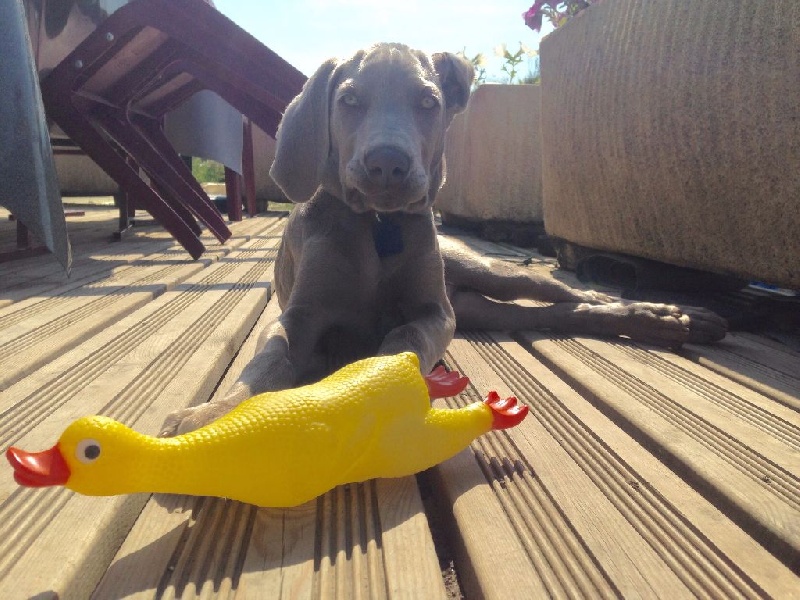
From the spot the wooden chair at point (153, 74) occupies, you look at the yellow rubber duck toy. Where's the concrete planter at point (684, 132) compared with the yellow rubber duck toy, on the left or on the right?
left

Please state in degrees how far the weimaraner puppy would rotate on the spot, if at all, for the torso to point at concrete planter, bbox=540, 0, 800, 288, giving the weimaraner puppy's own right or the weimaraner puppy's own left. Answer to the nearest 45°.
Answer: approximately 135° to the weimaraner puppy's own left

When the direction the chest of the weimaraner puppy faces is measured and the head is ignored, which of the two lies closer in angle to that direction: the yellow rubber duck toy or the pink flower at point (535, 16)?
the yellow rubber duck toy

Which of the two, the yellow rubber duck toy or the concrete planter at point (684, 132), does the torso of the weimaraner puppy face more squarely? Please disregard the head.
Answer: the yellow rubber duck toy

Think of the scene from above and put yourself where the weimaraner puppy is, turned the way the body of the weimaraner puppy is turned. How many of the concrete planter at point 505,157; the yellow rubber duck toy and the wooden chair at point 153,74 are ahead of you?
1

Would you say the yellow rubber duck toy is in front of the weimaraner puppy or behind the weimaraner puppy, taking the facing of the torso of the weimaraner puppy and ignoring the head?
in front

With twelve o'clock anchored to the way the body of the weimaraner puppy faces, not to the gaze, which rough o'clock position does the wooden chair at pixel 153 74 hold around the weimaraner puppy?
The wooden chair is roughly at 5 o'clock from the weimaraner puppy.

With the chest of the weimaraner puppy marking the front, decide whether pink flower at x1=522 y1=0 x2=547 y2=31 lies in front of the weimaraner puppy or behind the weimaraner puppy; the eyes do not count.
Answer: behind

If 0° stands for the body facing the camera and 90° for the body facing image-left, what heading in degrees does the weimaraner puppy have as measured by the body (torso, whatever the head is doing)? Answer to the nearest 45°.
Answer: approximately 0°

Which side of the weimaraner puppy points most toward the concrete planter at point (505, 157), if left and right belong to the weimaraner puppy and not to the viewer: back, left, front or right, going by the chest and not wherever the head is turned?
back
